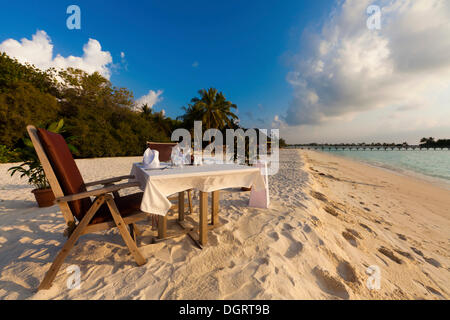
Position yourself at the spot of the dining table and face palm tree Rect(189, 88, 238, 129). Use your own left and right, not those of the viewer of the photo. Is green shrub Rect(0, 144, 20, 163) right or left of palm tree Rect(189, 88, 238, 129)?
left

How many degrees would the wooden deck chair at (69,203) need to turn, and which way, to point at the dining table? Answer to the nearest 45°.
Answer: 0° — it already faces it

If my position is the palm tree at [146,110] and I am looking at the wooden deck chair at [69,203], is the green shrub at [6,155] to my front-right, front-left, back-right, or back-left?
front-right

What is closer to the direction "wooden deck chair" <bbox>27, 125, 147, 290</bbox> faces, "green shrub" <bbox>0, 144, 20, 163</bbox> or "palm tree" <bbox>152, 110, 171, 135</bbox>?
the palm tree

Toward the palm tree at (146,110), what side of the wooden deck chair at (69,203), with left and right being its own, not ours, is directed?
left

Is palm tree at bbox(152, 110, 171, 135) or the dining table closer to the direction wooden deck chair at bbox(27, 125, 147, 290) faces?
the dining table

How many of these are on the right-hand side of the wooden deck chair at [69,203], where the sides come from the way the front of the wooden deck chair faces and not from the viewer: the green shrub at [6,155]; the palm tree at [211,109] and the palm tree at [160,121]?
0

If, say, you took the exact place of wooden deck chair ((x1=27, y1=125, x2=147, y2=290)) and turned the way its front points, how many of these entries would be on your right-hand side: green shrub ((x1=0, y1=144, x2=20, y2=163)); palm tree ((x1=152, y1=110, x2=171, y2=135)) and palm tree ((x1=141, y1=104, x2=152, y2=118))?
0

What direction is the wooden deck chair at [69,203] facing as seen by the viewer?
to the viewer's right

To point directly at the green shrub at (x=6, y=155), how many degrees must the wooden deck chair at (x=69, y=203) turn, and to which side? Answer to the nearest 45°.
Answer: approximately 90° to its left

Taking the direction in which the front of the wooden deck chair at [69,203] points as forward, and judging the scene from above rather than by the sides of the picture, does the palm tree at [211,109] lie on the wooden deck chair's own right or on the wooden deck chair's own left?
on the wooden deck chair's own left

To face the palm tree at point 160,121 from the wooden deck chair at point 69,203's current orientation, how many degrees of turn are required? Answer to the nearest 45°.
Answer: approximately 90° to its left
